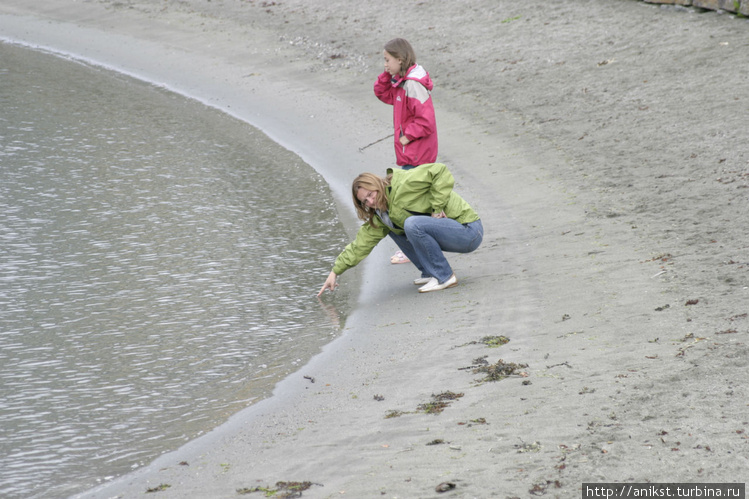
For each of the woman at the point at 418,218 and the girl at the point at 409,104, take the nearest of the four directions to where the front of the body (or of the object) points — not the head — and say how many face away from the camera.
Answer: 0

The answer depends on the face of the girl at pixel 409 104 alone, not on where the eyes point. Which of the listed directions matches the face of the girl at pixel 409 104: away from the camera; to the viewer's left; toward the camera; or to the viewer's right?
to the viewer's left

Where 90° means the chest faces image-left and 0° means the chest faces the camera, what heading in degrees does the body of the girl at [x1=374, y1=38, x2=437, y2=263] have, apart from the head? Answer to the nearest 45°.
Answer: approximately 90°

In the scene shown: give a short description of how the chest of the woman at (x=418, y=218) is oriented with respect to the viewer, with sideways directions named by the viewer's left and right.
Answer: facing the viewer and to the left of the viewer
